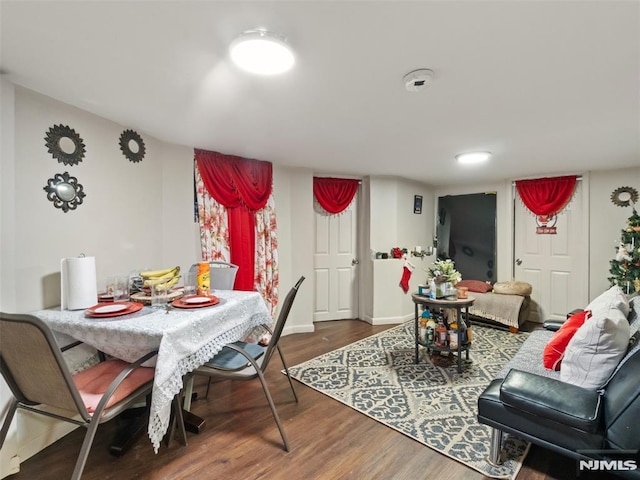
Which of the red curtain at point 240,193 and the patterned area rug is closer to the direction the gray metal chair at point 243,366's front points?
the red curtain

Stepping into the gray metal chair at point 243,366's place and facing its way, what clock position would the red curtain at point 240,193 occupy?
The red curtain is roughly at 3 o'clock from the gray metal chair.

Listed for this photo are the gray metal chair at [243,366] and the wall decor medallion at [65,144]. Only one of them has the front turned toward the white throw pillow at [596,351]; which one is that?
the wall decor medallion

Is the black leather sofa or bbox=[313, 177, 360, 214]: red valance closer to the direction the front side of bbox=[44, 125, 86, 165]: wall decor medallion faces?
the black leather sofa

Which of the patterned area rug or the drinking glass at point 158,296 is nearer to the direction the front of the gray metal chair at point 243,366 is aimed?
the drinking glass

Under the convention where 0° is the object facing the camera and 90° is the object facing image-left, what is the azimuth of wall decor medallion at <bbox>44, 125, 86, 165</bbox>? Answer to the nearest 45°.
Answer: approximately 315°

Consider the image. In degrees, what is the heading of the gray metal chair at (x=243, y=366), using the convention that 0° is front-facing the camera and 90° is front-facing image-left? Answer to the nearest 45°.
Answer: approximately 90°

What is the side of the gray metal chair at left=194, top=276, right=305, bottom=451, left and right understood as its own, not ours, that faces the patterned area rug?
back

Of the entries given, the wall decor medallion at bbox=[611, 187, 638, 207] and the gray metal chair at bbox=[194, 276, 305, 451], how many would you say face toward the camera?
1
